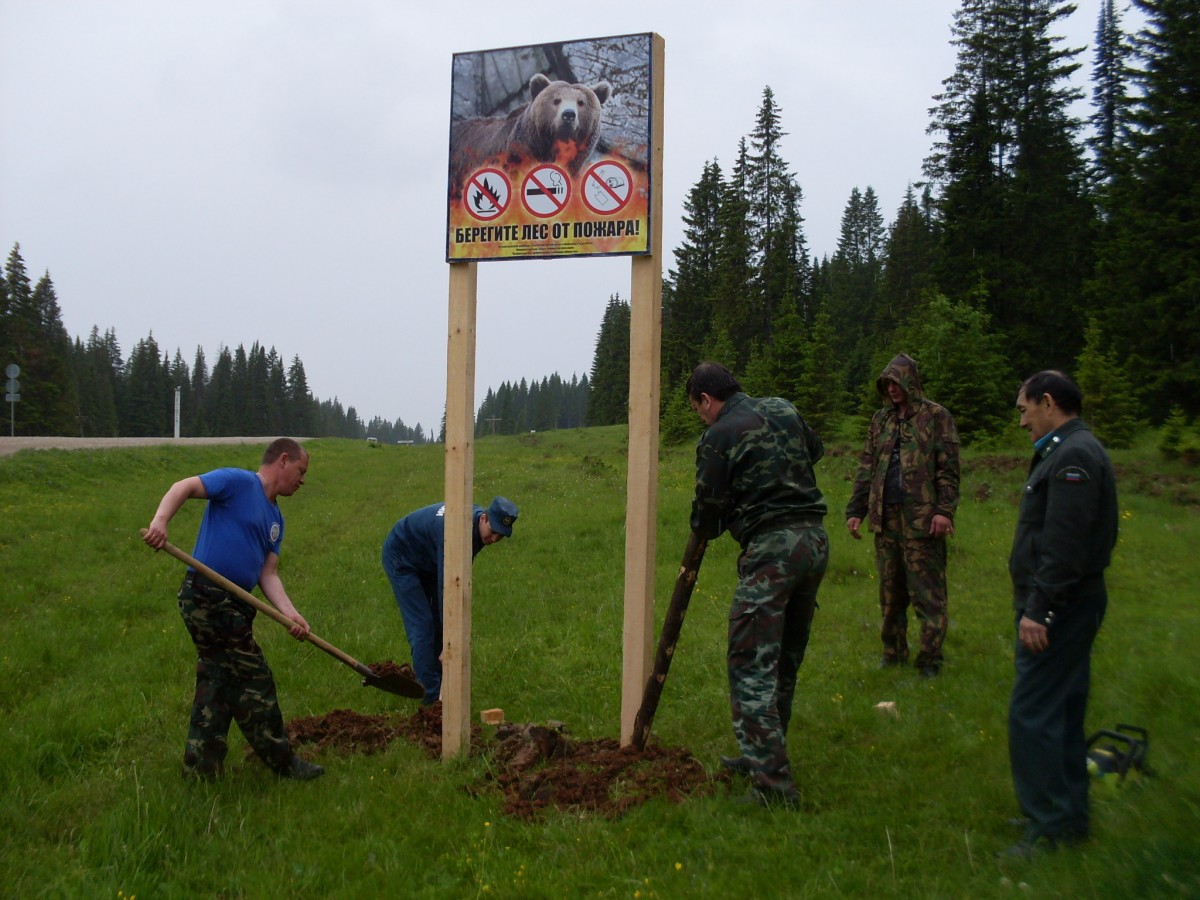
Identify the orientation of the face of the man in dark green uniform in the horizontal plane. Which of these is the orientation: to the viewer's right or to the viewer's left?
to the viewer's left

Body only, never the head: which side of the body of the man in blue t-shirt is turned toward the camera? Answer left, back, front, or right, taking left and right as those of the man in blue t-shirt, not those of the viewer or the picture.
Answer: right

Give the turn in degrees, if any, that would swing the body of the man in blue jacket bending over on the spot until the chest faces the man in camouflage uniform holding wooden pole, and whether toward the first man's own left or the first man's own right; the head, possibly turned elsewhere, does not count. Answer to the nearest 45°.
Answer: approximately 45° to the first man's own right

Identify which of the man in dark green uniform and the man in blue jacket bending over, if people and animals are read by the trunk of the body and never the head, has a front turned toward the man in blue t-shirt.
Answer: the man in dark green uniform

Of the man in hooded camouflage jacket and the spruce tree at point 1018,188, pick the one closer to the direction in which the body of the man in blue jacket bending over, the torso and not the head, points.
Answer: the man in hooded camouflage jacket

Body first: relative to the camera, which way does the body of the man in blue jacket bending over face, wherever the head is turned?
to the viewer's right

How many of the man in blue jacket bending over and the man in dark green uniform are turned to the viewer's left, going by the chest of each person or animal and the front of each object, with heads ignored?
1

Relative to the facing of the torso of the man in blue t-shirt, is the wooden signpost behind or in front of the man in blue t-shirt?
in front

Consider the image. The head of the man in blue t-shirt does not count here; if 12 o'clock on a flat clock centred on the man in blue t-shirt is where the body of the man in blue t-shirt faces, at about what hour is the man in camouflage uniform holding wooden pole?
The man in camouflage uniform holding wooden pole is roughly at 1 o'clock from the man in blue t-shirt.

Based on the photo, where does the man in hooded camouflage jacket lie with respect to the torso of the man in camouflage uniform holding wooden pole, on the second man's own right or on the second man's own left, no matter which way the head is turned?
on the second man's own right

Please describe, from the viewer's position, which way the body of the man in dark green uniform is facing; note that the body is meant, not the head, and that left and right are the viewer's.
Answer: facing to the left of the viewer

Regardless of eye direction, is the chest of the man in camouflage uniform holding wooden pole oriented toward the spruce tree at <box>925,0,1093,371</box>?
no

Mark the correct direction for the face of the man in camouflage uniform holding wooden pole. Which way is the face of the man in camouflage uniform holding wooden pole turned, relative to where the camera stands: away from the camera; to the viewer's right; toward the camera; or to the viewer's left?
to the viewer's left

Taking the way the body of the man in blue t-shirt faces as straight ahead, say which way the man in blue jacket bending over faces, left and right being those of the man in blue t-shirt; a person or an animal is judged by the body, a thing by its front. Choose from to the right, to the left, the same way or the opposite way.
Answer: the same way

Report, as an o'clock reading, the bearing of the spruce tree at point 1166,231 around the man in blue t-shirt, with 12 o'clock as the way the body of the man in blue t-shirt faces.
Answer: The spruce tree is roughly at 11 o'clock from the man in blue t-shirt.

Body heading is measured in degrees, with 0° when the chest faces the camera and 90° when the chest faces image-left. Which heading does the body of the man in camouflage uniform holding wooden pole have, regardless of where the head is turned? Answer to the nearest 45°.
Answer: approximately 135°

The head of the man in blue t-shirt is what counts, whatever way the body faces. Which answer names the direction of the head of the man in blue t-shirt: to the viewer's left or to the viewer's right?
to the viewer's right

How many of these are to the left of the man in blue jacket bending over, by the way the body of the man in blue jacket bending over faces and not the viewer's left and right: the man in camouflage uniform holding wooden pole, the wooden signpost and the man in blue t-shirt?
0

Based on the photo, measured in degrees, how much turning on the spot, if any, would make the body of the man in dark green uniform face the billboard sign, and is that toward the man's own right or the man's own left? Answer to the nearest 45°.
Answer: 0° — they already face it
